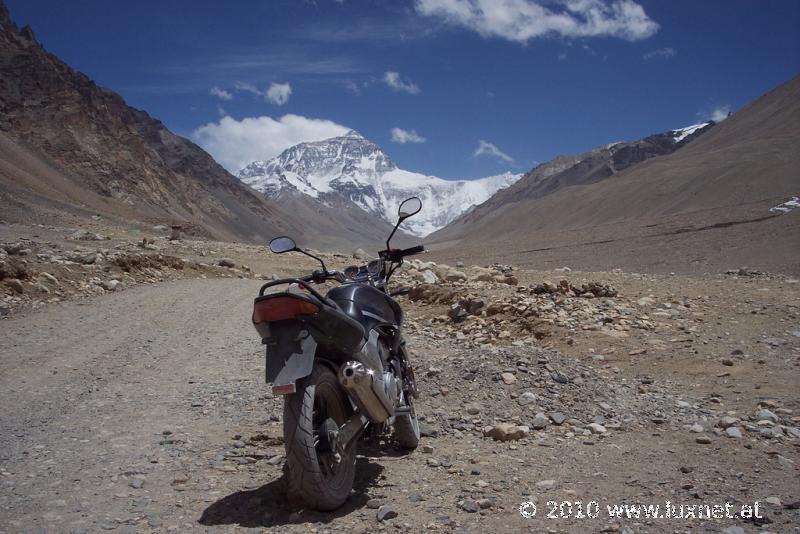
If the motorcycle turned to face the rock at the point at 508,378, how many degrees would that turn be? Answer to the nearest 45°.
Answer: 0° — it already faces it

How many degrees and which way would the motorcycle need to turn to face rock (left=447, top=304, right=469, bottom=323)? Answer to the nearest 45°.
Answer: approximately 45° to its left

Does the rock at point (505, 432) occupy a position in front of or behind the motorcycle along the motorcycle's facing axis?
in front

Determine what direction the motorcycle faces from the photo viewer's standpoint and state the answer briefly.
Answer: facing away from the viewer and to the right of the viewer

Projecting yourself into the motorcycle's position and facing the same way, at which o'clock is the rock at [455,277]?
The rock is roughly at 11 o'clock from the motorcycle.

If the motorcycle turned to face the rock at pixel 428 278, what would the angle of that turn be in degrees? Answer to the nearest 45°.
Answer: approximately 45° to its left

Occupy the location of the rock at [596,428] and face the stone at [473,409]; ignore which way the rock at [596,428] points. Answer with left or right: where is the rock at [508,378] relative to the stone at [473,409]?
right
